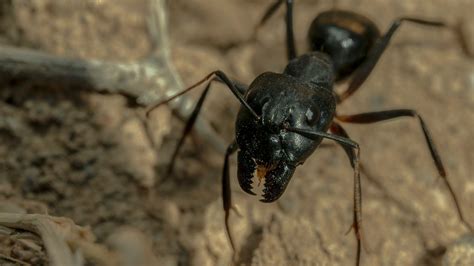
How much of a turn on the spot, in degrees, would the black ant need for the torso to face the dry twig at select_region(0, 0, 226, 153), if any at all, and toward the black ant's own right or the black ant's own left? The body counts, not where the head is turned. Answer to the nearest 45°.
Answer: approximately 90° to the black ant's own right

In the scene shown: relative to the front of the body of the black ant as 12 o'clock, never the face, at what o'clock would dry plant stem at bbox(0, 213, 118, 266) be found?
The dry plant stem is roughly at 12 o'clock from the black ant.

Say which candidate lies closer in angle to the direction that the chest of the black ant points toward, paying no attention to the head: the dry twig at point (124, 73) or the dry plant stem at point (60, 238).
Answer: the dry plant stem

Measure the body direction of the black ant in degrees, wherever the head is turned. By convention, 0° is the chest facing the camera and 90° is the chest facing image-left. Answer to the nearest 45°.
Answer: approximately 45°

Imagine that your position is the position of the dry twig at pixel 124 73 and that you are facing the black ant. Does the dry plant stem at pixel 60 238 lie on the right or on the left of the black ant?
right
